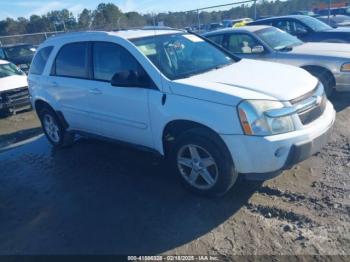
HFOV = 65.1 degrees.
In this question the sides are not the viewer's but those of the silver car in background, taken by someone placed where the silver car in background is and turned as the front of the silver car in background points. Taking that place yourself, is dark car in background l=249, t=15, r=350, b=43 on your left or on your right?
on your left

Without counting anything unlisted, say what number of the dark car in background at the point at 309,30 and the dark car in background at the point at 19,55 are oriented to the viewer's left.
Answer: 0

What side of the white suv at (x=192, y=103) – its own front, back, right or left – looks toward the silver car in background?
left

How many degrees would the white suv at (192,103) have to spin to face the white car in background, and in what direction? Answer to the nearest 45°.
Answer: approximately 180°

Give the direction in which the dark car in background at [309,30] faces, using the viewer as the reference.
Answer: facing the viewer and to the right of the viewer

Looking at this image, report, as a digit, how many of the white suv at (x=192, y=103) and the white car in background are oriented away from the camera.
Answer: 0

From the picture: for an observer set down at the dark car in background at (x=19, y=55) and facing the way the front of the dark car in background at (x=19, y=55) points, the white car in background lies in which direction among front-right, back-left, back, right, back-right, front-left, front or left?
front-right

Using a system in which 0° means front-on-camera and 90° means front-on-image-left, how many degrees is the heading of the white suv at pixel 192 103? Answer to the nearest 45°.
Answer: approximately 315°

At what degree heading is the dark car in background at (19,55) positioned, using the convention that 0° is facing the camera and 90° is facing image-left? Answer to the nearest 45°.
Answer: approximately 315°

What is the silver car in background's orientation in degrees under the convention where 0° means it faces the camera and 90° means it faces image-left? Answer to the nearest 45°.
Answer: approximately 315°

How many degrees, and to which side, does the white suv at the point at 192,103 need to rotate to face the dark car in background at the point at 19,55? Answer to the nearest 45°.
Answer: approximately 180°

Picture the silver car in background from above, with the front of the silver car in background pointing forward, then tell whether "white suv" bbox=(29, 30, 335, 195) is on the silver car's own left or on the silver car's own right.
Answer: on the silver car's own right
